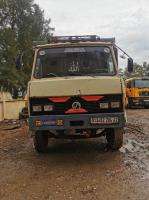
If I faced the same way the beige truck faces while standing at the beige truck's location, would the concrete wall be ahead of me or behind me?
behind

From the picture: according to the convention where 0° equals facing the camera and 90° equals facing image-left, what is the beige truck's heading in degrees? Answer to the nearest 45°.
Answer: approximately 0°

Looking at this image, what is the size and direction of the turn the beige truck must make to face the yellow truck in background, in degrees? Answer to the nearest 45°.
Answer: approximately 180°
